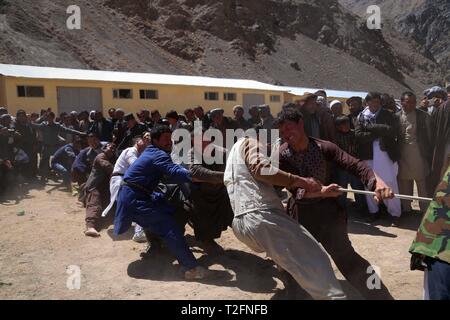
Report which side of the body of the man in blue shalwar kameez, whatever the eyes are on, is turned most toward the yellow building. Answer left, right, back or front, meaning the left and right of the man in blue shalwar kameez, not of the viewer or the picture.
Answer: left

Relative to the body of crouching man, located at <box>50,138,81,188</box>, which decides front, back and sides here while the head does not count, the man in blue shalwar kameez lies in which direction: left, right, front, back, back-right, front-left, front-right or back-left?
right

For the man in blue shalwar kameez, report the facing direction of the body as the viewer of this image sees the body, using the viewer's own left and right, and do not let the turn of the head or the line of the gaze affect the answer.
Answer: facing to the right of the viewer

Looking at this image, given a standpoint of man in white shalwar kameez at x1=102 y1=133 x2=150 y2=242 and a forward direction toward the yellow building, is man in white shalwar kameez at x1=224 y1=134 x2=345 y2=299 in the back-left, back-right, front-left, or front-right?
back-right

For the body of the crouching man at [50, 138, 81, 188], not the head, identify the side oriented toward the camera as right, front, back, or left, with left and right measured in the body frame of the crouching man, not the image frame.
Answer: right

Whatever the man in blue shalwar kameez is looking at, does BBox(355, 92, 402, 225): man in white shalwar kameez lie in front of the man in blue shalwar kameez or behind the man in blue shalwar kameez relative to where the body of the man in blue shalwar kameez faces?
in front

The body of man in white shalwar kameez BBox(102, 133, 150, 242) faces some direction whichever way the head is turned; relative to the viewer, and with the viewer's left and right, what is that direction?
facing to the right of the viewer

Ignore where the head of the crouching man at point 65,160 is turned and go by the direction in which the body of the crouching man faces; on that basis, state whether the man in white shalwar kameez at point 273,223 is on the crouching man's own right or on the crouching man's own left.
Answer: on the crouching man's own right
